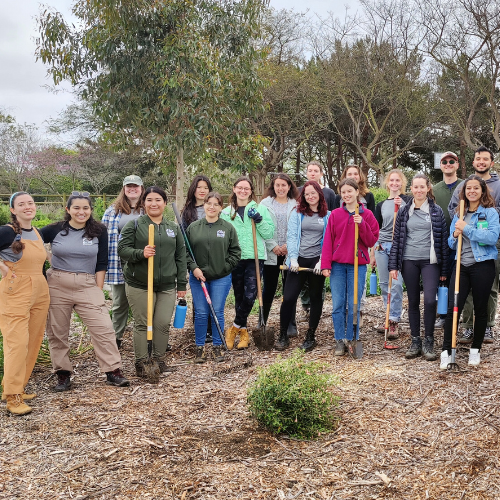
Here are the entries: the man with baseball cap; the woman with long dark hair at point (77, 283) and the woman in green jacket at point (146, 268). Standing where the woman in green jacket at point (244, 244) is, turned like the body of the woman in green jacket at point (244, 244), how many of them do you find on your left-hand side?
1

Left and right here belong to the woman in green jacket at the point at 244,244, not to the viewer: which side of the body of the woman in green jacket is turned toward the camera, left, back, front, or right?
front

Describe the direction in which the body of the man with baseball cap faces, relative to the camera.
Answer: toward the camera

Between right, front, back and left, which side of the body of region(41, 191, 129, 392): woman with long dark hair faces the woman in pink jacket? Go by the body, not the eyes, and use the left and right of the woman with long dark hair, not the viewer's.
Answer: left

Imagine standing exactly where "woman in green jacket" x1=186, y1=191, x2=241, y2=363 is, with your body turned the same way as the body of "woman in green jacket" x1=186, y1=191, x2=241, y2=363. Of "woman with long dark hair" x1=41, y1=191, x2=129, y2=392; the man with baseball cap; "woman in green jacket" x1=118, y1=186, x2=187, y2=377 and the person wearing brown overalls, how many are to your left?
1

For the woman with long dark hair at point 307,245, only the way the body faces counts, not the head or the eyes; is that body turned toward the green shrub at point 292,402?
yes

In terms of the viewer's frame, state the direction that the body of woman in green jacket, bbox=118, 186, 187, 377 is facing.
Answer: toward the camera

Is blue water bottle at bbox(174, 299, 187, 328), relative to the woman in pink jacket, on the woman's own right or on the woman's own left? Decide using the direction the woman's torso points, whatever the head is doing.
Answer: on the woman's own right

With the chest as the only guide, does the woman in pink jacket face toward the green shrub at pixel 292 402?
yes

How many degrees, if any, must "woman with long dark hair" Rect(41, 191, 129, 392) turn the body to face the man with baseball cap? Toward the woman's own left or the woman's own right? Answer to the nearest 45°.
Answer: approximately 90° to the woman's own left

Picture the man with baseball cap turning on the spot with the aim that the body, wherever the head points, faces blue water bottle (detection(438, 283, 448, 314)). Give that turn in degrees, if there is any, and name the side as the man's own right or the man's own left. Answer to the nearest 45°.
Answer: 0° — they already face it

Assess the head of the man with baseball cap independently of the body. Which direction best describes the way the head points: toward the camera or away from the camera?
toward the camera

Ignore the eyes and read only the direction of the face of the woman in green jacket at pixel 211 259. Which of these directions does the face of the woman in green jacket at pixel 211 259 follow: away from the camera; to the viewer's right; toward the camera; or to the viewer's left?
toward the camera

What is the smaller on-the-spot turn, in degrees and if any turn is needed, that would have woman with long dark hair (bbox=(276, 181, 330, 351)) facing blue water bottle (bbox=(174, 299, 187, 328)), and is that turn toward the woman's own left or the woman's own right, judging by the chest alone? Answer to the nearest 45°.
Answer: approximately 45° to the woman's own right
